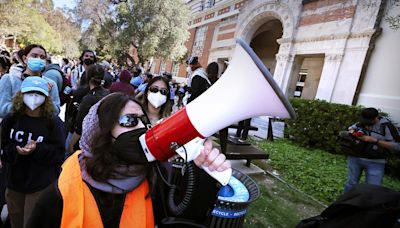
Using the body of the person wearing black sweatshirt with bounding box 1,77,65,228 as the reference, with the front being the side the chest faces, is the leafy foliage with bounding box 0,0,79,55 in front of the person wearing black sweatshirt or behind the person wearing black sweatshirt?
behind

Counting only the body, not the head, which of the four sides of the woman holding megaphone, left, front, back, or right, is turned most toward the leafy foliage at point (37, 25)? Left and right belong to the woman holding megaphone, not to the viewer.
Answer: back

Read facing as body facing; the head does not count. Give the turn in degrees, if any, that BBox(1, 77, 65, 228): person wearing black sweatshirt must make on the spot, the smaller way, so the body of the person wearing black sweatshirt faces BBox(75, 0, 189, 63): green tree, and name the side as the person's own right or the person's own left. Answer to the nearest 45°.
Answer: approximately 180°

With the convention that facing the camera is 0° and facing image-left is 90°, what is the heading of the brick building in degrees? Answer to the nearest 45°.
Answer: approximately 45°

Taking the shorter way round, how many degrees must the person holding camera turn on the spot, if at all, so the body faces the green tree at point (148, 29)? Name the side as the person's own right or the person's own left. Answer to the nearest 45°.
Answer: approximately 90° to the person's own right

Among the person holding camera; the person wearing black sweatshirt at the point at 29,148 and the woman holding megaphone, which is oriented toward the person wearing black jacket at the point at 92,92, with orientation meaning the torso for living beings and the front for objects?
the person holding camera

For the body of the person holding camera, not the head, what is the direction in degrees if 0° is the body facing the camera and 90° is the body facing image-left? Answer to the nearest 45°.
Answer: approximately 45°

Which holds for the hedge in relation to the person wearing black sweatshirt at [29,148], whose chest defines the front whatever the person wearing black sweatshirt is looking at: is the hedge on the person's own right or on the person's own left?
on the person's own left

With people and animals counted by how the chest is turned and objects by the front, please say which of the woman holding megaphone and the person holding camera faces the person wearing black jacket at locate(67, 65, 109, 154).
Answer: the person holding camera

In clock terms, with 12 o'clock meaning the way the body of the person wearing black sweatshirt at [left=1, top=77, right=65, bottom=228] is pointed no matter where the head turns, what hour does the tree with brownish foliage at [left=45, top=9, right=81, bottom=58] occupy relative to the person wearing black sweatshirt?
The tree with brownish foliage is roughly at 6 o'clock from the person wearing black sweatshirt.
